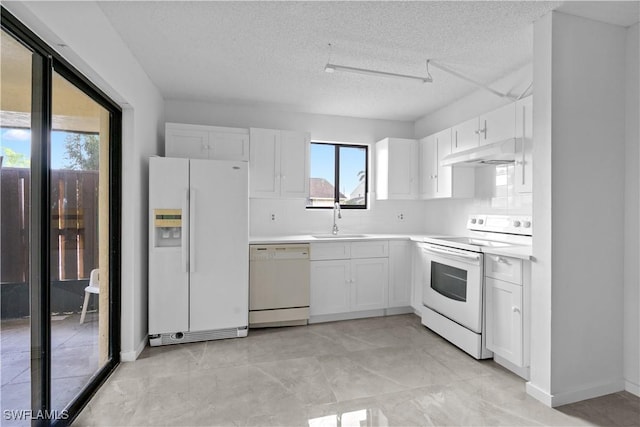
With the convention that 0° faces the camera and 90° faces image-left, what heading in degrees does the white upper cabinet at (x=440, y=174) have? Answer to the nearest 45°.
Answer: approximately 45°

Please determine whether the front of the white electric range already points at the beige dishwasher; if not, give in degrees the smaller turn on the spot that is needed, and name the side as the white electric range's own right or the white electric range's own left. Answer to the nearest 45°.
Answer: approximately 45° to the white electric range's own right

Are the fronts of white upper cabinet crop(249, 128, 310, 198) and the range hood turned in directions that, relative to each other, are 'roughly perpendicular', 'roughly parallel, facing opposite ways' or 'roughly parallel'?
roughly perpendicular

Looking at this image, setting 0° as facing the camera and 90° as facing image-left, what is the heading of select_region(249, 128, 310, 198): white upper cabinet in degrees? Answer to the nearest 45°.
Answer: approximately 0°

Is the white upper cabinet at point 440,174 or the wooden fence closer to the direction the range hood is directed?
the wooden fence

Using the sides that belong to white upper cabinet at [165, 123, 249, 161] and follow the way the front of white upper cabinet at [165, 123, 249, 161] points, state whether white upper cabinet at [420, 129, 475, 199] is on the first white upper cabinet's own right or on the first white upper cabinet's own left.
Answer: on the first white upper cabinet's own left

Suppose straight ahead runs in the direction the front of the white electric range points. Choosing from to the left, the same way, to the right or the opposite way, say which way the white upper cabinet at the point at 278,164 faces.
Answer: to the left

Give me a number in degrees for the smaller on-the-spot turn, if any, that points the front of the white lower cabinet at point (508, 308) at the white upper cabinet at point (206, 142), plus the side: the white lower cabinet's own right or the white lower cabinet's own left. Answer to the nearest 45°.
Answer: approximately 45° to the white lower cabinet's own right
